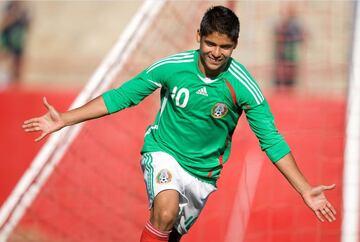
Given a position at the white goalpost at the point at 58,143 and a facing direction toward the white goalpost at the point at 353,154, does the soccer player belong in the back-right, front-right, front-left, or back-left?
front-right

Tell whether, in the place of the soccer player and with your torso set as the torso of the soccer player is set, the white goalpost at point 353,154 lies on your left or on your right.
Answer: on your left

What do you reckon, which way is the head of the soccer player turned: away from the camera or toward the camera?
toward the camera

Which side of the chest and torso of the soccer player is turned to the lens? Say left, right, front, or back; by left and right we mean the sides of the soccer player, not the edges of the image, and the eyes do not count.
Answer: front

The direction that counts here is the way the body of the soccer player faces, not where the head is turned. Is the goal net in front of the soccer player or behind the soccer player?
behind
